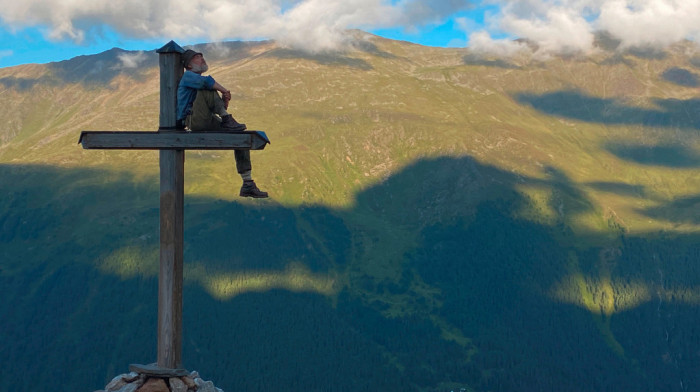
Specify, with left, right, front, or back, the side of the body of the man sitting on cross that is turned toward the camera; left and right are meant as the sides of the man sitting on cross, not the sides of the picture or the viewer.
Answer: right
